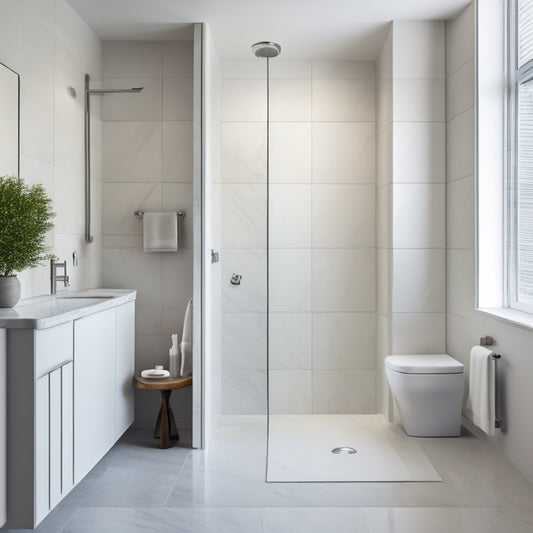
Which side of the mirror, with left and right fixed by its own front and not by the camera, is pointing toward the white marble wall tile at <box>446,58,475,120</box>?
front

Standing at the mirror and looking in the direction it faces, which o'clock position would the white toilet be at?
The white toilet is roughly at 12 o'clock from the mirror.

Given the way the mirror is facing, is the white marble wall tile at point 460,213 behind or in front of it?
in front

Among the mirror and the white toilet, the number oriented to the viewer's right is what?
1

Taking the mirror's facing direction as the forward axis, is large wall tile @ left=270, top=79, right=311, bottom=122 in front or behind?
in front

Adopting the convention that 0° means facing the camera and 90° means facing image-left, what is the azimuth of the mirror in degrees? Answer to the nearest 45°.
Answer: approximately 270°
